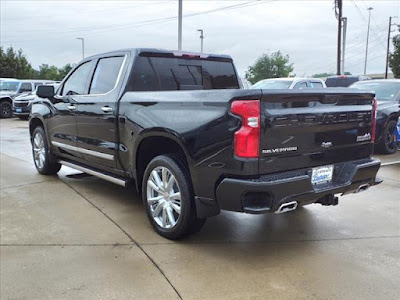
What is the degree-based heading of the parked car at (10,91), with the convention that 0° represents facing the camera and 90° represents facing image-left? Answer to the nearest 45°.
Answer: approximately 45°

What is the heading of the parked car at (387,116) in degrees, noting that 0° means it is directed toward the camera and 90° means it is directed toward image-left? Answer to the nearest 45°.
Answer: approximately 45°

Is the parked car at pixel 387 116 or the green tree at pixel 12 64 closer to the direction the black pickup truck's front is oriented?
the green tree

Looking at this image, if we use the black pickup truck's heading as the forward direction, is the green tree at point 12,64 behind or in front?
in front

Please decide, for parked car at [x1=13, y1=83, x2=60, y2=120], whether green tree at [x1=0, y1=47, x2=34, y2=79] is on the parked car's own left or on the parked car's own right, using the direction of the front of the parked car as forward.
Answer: on the parked car's own right

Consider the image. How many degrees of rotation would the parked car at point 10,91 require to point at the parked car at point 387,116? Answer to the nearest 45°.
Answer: approximately 90° to its left

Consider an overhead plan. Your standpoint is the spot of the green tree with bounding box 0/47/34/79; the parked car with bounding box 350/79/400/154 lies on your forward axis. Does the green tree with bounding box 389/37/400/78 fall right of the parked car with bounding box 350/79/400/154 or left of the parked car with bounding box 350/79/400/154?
left

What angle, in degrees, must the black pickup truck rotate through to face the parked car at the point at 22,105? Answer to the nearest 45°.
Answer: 0° — it already faces it

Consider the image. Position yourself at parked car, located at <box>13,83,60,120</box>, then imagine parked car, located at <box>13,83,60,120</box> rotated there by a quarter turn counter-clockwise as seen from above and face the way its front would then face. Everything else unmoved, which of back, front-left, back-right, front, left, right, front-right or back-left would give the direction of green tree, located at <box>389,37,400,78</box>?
front-left

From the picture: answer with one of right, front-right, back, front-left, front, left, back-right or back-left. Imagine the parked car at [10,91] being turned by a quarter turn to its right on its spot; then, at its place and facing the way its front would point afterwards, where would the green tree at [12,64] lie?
front-right

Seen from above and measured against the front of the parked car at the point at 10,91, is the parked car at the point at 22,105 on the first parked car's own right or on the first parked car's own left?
on the first parked car's own left

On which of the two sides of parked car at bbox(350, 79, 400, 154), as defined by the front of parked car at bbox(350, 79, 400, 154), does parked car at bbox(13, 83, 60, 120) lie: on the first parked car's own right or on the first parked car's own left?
on the first parked car's own right

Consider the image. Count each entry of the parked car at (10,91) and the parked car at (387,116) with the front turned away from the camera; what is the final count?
0

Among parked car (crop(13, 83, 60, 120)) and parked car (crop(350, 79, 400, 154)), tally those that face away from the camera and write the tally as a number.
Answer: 0

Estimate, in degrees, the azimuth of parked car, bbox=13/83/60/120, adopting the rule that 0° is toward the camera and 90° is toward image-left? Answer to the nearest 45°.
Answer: approximately 45°

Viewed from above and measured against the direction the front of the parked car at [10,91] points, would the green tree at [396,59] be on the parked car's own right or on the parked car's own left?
on the parked car's own left
